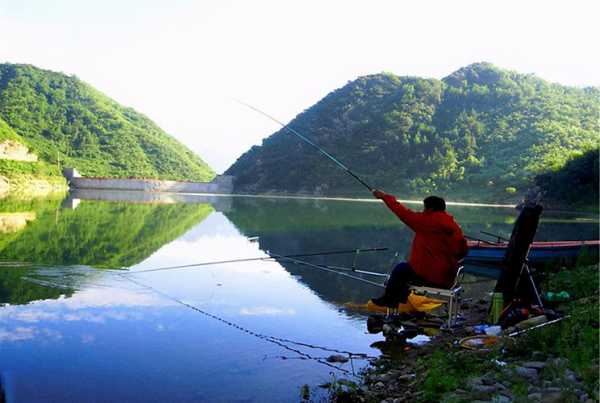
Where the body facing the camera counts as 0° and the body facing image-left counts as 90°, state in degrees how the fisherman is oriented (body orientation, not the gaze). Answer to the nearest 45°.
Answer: approximately 135°

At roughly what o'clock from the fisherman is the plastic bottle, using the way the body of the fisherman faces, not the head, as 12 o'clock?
The plastic bottle is roughly at 4 o'clock from the fisherman.
